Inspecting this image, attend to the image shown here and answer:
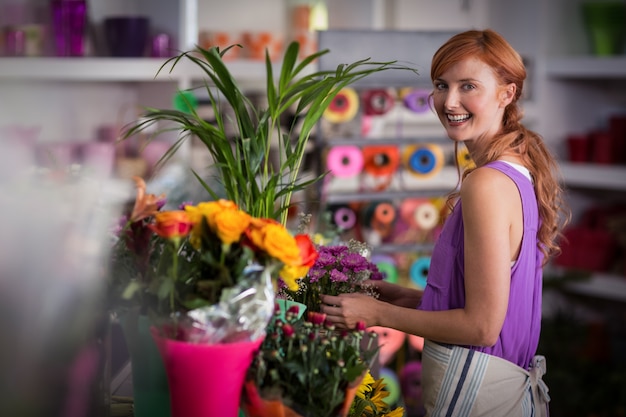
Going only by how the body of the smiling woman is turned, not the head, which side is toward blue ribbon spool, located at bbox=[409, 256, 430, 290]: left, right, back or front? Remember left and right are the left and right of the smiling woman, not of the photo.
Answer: right

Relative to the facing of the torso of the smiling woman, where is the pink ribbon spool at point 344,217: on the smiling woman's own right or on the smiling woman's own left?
on the smiling woman's own right

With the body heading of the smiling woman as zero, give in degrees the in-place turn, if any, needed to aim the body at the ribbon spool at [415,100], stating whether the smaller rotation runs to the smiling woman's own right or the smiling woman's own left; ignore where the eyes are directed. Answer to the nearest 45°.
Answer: approximately 90° to the smiling woman's own right

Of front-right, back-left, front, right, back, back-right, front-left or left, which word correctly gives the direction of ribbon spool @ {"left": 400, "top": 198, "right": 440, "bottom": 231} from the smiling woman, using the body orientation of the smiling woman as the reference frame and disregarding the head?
right

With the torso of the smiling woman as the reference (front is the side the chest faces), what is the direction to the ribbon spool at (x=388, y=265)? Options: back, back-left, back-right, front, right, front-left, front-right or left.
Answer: right

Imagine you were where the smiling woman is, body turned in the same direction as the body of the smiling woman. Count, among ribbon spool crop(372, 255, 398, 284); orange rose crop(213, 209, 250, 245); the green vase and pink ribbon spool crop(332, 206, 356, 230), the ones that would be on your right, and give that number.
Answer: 2

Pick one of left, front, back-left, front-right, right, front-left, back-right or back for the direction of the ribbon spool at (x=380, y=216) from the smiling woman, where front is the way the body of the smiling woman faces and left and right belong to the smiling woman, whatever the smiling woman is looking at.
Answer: right

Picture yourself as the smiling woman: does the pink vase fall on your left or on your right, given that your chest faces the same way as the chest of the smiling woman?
on your left

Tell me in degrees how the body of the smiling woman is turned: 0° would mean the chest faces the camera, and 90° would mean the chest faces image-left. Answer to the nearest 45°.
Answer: approximately 90°

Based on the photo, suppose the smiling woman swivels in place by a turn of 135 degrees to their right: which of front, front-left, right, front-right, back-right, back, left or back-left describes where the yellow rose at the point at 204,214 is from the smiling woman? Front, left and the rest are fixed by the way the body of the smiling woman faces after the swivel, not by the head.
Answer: back
